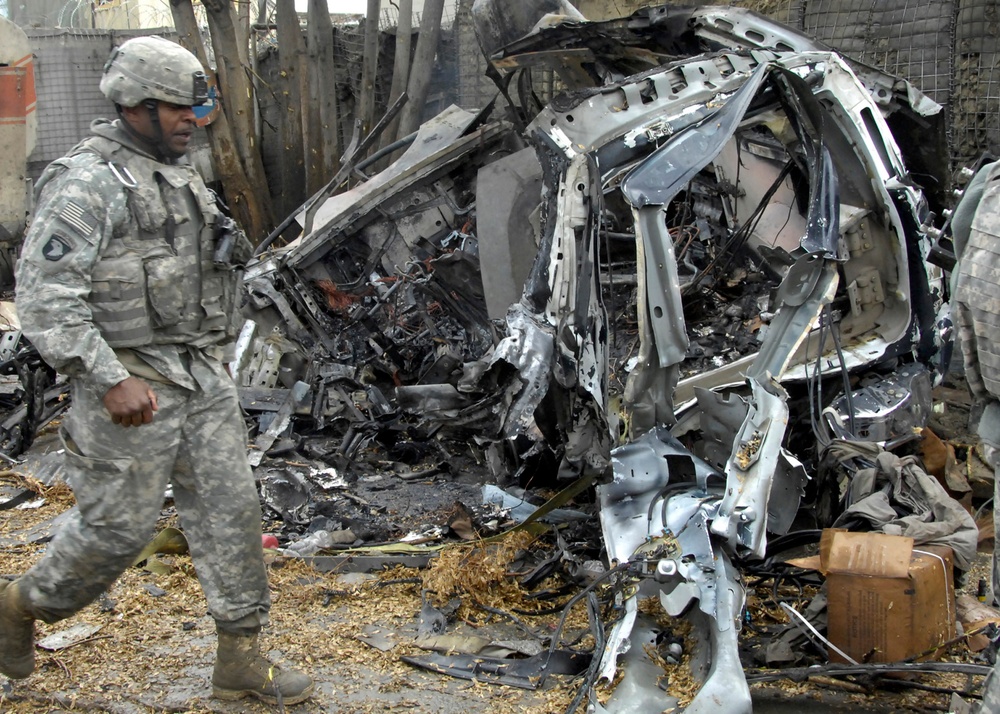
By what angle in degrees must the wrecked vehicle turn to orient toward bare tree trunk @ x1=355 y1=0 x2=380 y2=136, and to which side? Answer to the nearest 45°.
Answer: approximately 90° to its right

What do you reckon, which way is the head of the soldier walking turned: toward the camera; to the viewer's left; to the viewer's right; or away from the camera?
to the viewer's right

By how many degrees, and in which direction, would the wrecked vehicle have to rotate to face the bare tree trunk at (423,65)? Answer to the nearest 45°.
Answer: approximately 90° to its right

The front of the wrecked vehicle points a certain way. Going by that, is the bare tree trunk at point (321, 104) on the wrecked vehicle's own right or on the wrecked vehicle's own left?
on the wrecked vehicle's own right

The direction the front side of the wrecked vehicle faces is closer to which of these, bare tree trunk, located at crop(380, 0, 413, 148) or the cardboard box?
the bare tree trunk

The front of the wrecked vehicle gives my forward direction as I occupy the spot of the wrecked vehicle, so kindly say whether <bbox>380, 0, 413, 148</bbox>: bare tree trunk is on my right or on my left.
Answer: on my right

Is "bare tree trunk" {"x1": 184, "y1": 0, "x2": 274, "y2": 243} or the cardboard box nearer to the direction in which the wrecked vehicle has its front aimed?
the bare tree trunk

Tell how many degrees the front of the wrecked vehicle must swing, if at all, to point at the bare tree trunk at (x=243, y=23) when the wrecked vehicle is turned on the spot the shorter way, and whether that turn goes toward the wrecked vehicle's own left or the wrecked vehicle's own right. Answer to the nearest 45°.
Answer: approximately 45° to the wrecked vehicle's own right

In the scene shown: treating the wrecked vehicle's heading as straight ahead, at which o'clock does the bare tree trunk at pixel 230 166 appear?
The bare tree trunk is roughly at 2 o'clock from the wrecked vehicle.

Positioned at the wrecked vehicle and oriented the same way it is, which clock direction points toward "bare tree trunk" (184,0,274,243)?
The bare tree trunk is roughly at 2 o'clock from the wrecked vehicle.

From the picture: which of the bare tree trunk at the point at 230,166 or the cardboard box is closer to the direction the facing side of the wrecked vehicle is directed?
the bare tree trunk

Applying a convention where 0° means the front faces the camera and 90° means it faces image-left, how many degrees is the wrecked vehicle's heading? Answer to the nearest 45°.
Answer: approximately 90°
